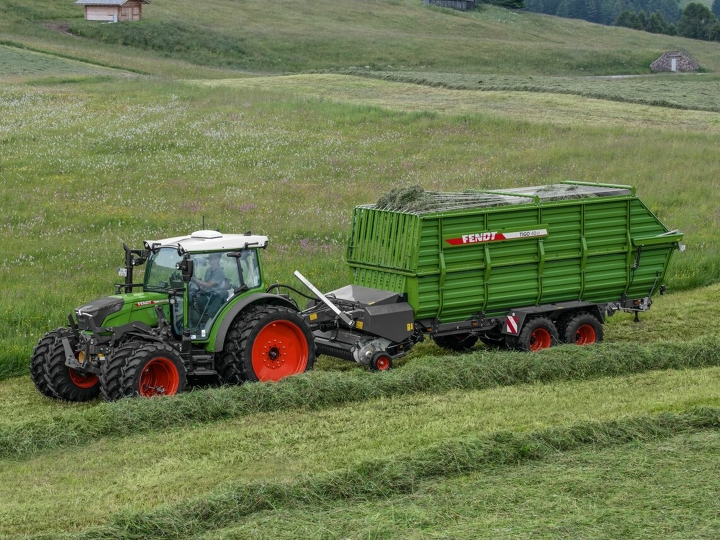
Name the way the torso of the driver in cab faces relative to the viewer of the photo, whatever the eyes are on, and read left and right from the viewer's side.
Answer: facing the viewer and to the left of the viewer
